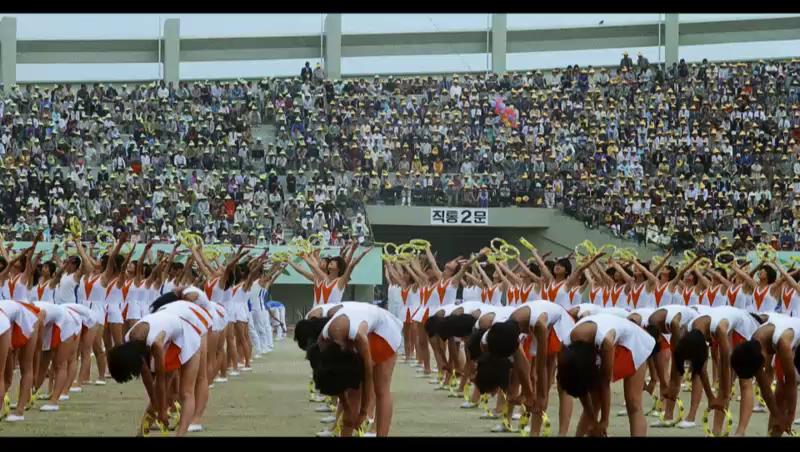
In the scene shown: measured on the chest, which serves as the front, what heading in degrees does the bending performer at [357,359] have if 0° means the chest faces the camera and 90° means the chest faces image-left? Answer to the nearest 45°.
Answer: approximately 45°

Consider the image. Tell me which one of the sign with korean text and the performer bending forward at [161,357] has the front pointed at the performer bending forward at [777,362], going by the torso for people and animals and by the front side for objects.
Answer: the sign with korean text

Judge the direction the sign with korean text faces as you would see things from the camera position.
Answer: facing the viewer

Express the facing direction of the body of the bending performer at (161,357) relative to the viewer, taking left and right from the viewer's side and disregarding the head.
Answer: facing the viewer and to the left of the viewer

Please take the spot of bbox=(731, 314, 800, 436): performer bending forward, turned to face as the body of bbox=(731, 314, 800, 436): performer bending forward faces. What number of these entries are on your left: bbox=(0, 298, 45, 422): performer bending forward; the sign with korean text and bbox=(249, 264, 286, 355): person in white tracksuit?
0

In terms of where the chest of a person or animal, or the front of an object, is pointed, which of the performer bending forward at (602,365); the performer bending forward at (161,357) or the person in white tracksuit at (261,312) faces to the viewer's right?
the person in white tracksuit

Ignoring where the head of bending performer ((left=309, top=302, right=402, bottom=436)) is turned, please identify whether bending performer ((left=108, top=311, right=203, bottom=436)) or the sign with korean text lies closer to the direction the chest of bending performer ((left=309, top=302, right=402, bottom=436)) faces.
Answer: the bending performer ((left=108, top=311, right=203, bottom=436))

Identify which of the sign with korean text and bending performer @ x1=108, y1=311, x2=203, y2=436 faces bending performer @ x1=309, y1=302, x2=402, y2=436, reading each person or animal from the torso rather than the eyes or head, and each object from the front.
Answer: the sign with korean text

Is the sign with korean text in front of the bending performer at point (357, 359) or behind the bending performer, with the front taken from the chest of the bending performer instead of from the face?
behind

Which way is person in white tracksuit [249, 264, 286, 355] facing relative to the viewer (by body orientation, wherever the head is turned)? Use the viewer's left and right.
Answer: facing to the right of the viewer

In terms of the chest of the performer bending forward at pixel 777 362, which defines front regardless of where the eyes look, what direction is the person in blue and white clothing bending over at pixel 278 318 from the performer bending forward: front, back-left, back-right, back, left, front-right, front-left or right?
right

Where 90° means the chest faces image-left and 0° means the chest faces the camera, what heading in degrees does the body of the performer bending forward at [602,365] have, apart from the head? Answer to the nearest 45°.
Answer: approximately 45°

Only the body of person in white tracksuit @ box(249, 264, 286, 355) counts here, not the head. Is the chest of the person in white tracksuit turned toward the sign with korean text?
no
